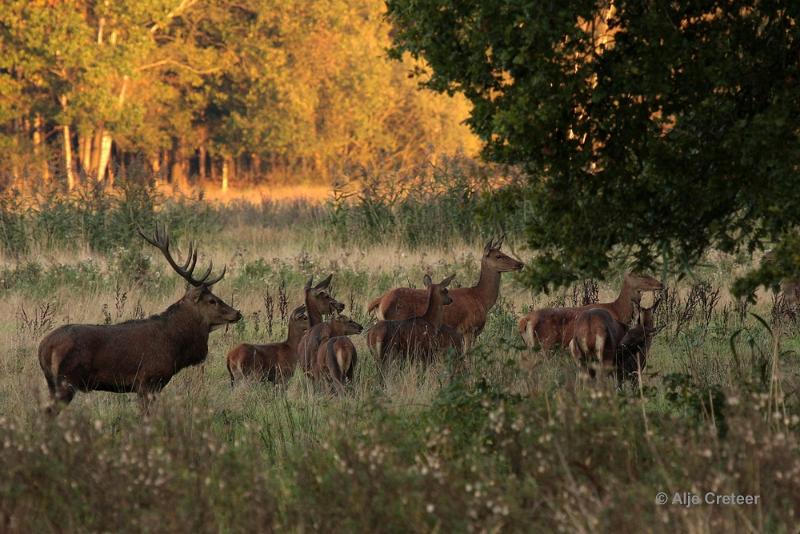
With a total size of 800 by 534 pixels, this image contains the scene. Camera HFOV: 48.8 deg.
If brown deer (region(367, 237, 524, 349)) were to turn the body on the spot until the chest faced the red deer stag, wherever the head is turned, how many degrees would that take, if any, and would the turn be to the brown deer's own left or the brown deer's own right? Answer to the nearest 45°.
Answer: approximately 135° to the brown deer's own right

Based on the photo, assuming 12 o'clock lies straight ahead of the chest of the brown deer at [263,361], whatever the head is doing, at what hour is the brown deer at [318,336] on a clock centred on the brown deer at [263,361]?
the brown deer at [318,336] is roughly at 12 o'clock from the brown deer at [263,361].

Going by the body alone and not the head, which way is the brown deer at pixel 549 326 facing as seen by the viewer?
to the viewer's right

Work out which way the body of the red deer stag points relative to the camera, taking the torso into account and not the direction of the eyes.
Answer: to the viewer's right

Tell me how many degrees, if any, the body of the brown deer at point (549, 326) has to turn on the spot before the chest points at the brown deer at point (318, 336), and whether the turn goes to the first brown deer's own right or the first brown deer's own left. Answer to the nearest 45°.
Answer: approximately 180°

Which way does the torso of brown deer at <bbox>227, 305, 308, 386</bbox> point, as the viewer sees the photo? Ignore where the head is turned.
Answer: to the viewer's right

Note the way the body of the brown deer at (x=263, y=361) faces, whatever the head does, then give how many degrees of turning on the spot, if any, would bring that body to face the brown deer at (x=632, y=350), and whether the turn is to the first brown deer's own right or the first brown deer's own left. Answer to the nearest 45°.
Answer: approximately 45° to the first brown deer's own right

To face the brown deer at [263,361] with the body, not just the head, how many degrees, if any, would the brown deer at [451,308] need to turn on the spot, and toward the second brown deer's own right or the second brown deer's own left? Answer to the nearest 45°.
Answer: approximately 135° to the second brown deer's own right

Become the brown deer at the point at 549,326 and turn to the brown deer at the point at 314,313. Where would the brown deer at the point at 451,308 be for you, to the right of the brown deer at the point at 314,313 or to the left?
right

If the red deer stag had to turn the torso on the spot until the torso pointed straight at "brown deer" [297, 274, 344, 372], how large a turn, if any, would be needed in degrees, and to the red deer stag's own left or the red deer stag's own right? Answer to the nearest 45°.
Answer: approximately 45° to the red deer stag's own left

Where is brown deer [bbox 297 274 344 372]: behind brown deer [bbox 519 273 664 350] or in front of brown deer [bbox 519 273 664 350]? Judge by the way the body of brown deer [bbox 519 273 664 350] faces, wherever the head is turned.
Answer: behind
